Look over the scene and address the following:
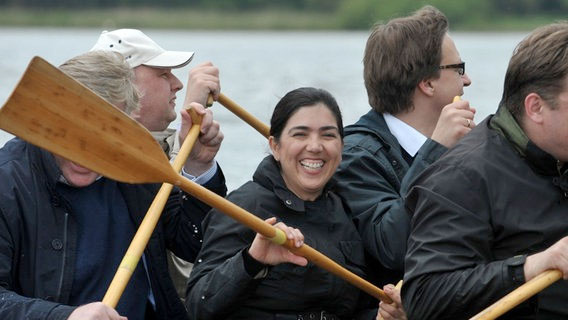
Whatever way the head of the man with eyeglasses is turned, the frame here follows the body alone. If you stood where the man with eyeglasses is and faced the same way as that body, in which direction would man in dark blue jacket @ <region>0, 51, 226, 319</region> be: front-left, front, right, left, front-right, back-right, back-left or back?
back-right

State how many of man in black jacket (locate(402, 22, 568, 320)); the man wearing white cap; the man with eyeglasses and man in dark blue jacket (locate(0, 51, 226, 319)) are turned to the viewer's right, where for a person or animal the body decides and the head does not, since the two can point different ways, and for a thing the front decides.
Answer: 3

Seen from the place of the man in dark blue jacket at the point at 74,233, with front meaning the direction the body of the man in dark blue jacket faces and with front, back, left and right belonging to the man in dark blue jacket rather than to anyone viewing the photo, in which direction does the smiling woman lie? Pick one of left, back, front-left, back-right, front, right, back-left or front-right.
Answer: left

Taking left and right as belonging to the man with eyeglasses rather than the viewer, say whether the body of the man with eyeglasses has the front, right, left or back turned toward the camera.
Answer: right

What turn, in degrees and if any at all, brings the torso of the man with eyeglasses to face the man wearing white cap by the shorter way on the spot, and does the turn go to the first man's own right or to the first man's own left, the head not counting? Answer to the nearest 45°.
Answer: approximately 180°

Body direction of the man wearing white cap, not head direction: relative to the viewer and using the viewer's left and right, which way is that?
facing to the right of the viewer

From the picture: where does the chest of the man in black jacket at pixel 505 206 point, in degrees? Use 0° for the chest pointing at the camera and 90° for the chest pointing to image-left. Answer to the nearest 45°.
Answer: approximately 270°

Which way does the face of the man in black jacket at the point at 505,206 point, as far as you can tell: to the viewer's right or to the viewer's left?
to the viewer's right

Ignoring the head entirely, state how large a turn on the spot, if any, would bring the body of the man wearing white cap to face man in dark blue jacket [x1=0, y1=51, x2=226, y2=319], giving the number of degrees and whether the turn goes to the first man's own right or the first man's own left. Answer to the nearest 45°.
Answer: approximately 90° to the first man's own right

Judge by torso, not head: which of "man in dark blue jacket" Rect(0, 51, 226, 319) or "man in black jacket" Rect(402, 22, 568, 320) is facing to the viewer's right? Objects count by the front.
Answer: "man in black jacket" Rect(402, 22, 568, 320)

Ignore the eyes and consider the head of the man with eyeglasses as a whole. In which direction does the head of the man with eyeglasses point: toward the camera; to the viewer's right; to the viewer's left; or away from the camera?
to the viewer's right

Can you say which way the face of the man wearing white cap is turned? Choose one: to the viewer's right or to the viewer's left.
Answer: to the viewer's right
